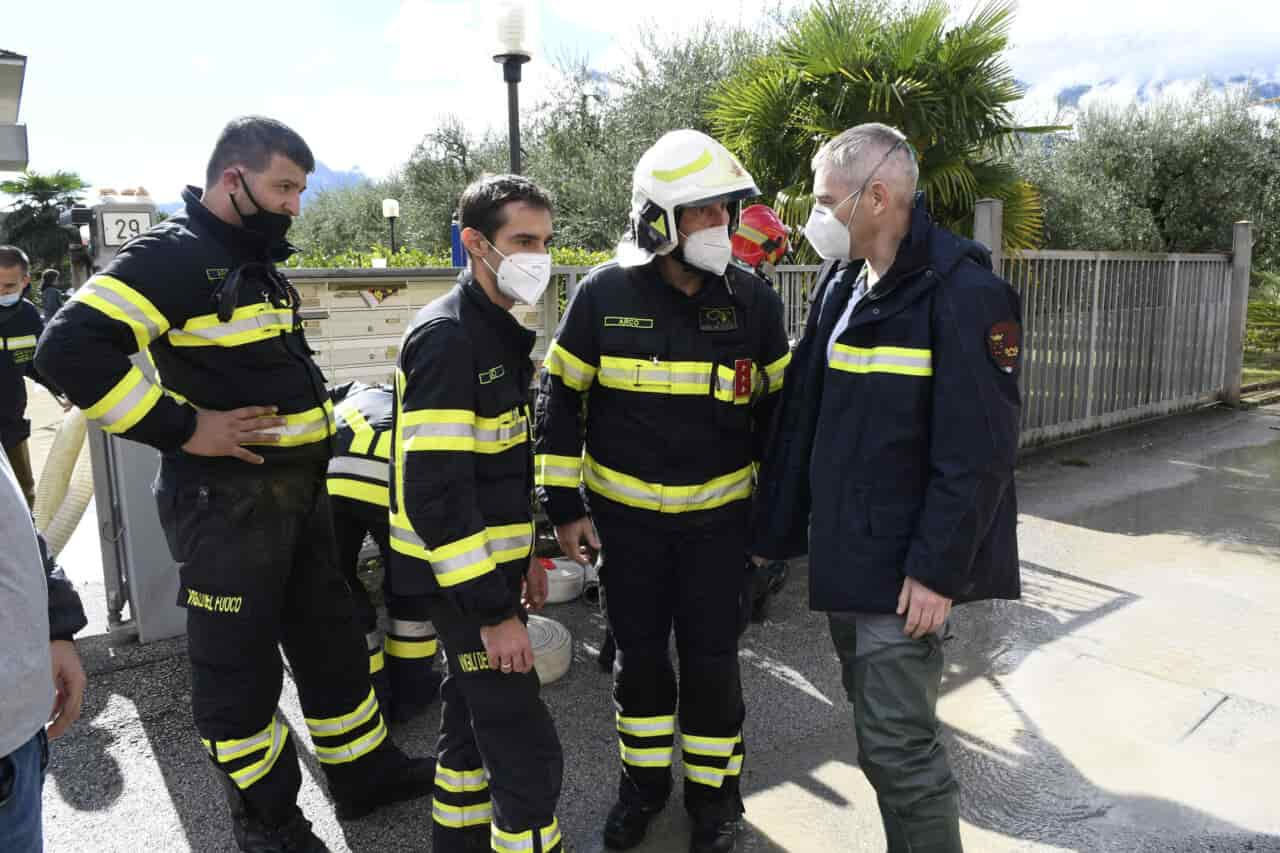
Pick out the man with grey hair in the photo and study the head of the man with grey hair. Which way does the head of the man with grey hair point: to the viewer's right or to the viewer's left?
to the viewer's left

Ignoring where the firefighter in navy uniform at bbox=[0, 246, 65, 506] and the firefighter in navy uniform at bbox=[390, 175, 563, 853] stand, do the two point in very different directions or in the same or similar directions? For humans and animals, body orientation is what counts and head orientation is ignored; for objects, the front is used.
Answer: same or similar directions

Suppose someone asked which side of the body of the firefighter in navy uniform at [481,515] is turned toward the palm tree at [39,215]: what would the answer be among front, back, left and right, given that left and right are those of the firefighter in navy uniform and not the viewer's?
back

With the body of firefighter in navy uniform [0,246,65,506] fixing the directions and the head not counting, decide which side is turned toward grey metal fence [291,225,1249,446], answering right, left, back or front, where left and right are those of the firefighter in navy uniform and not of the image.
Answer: left

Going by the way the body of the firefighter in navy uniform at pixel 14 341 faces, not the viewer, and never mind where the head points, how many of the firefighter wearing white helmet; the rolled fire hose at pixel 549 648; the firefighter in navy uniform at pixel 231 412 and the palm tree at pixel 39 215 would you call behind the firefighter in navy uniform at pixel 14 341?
1

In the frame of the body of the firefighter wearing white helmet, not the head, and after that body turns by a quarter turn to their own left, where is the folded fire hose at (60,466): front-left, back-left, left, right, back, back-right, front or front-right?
back-left

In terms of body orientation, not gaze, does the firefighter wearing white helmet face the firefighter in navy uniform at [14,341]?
no

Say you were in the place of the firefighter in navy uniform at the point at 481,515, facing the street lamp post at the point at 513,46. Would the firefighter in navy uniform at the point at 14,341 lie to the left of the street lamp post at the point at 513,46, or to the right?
left

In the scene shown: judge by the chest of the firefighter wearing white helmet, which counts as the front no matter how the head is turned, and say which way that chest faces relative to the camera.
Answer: toward the camera

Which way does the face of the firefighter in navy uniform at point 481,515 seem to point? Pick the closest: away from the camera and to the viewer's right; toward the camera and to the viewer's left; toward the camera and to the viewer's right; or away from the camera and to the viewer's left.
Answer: toward the camera and to the viewer's right

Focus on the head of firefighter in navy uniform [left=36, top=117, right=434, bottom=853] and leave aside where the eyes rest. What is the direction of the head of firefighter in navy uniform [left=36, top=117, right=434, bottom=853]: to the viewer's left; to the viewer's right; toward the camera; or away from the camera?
to the viewer's right

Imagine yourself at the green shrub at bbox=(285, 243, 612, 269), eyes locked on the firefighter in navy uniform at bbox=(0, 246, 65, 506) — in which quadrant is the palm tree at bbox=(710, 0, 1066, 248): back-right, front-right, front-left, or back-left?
back-left

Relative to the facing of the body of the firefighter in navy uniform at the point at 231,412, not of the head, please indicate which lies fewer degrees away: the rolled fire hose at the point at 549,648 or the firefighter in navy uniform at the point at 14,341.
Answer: the rolled fire hose

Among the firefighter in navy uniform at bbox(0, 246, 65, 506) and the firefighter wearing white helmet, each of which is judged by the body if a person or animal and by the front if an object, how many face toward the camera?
2

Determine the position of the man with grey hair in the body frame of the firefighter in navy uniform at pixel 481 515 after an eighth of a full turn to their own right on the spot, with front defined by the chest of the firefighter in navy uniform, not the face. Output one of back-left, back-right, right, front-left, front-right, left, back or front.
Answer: left

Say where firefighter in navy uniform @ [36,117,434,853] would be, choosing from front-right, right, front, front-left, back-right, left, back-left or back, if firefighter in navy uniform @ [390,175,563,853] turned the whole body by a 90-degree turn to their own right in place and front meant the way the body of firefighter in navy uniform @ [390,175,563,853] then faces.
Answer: right

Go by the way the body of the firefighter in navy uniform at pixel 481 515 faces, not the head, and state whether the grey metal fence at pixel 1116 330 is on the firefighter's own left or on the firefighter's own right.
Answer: on the firefighter's own left

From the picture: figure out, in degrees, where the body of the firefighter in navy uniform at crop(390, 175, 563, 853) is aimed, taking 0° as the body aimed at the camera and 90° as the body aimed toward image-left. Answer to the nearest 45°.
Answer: approximately 315°
